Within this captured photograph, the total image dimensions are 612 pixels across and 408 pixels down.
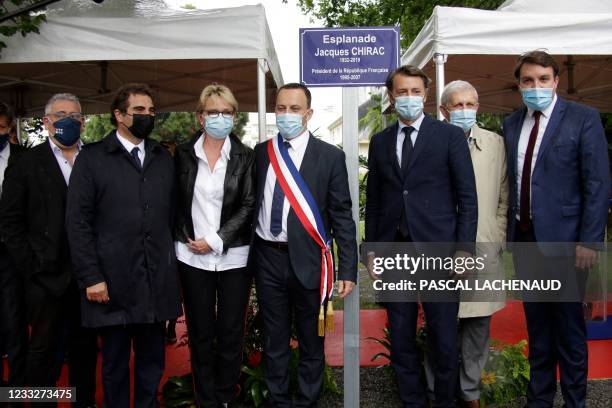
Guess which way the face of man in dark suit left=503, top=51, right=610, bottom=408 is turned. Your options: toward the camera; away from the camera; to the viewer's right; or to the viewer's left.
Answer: toward the camera

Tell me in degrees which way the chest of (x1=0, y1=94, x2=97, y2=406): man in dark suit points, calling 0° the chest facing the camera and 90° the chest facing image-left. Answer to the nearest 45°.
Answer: approximately 315°

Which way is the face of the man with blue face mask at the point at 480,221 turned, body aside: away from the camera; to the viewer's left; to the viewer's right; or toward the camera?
toward the camera

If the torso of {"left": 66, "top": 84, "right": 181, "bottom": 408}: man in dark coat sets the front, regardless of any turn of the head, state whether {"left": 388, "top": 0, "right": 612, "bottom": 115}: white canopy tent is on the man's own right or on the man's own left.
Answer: on the man's own left

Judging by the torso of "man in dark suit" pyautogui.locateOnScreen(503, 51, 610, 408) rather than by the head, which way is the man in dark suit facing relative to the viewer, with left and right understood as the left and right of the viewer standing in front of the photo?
facing the viewer and to the left of the viewer

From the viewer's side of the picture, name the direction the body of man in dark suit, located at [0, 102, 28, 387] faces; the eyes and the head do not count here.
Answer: toward the camera

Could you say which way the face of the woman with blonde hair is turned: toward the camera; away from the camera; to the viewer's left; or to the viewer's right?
toward the camera

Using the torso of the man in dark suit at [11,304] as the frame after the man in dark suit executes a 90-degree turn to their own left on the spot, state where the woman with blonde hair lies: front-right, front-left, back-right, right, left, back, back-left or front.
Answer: front-right

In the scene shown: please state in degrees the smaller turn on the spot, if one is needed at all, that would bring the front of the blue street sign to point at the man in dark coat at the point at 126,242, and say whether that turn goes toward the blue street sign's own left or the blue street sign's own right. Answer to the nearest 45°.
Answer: approximately 90° to the blue street sign's own right

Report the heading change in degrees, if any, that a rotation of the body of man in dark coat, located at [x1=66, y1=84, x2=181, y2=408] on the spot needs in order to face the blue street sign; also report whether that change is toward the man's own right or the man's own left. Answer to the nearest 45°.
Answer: approximately 45° to the man's own left

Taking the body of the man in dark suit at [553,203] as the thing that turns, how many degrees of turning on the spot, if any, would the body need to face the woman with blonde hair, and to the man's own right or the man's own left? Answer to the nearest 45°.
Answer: approximately 45° to the man's own right

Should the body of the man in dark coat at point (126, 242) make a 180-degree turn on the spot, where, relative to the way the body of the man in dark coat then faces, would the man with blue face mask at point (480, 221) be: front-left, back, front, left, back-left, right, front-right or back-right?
back-right

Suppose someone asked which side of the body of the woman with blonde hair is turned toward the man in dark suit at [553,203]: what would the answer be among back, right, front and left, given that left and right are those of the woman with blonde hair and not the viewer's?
left
